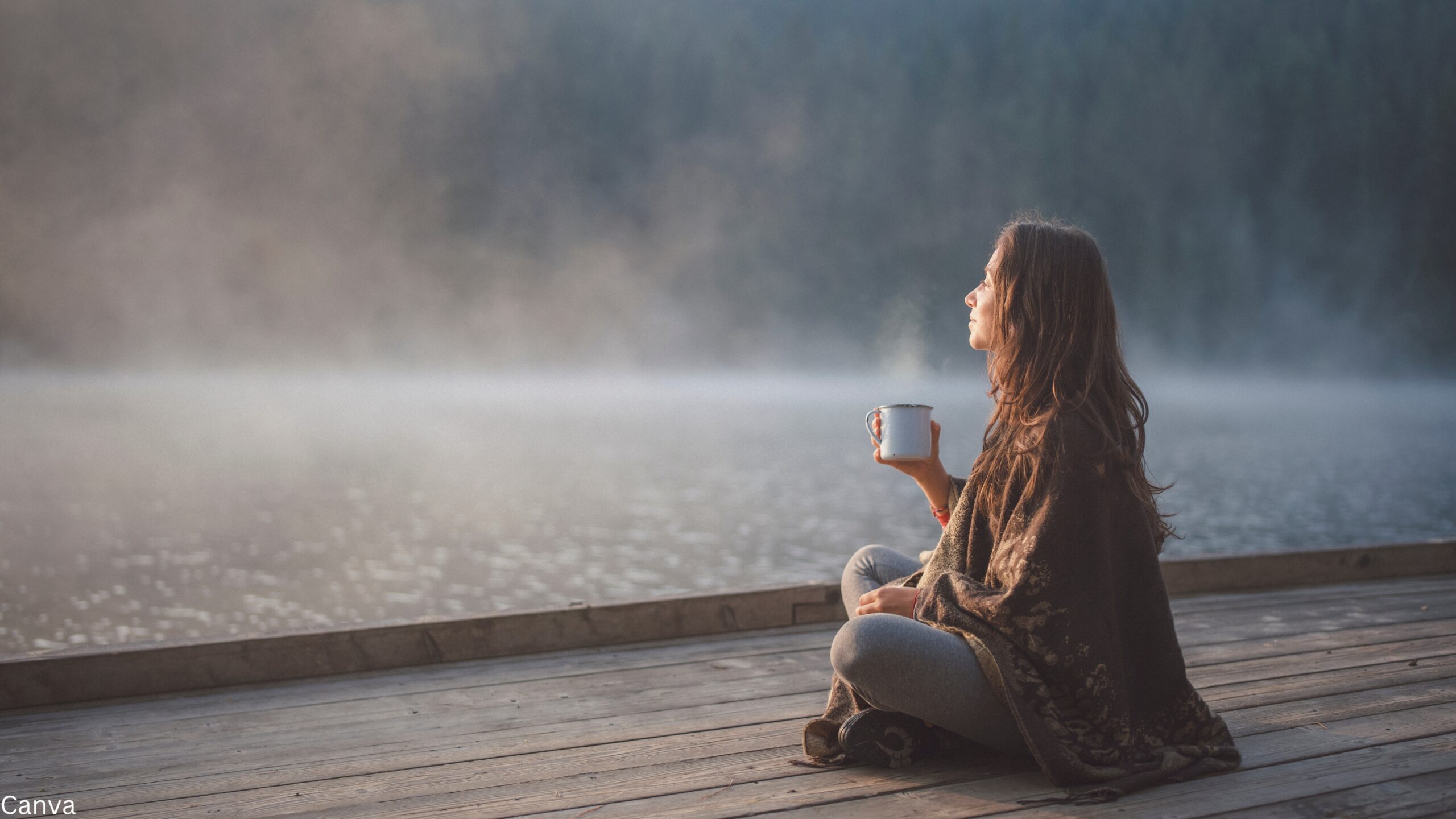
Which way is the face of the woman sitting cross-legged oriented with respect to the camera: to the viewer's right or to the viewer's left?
to the viewer's left

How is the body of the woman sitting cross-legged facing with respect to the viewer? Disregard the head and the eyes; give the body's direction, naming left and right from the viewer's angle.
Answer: facing to the left of the viewer
